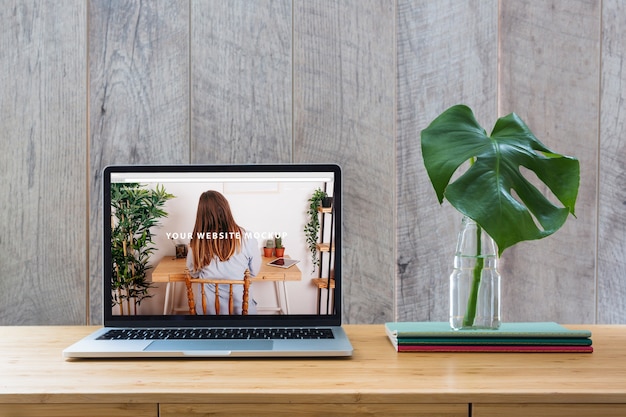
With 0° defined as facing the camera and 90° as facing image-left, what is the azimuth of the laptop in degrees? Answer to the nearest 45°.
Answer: approximately 0°
